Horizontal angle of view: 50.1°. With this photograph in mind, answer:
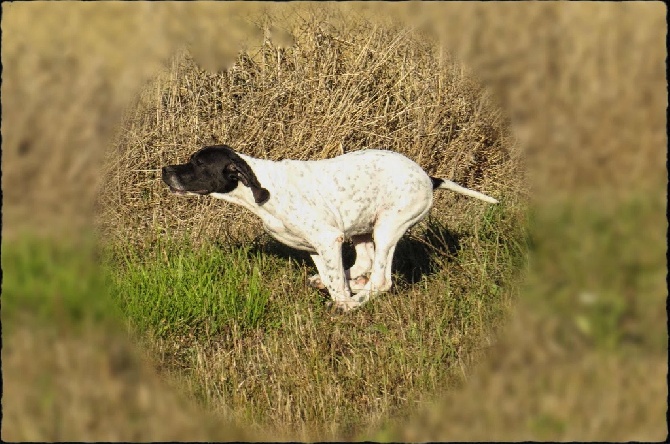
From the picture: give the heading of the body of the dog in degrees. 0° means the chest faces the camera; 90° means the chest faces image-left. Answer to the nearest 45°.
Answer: approximately 90°
